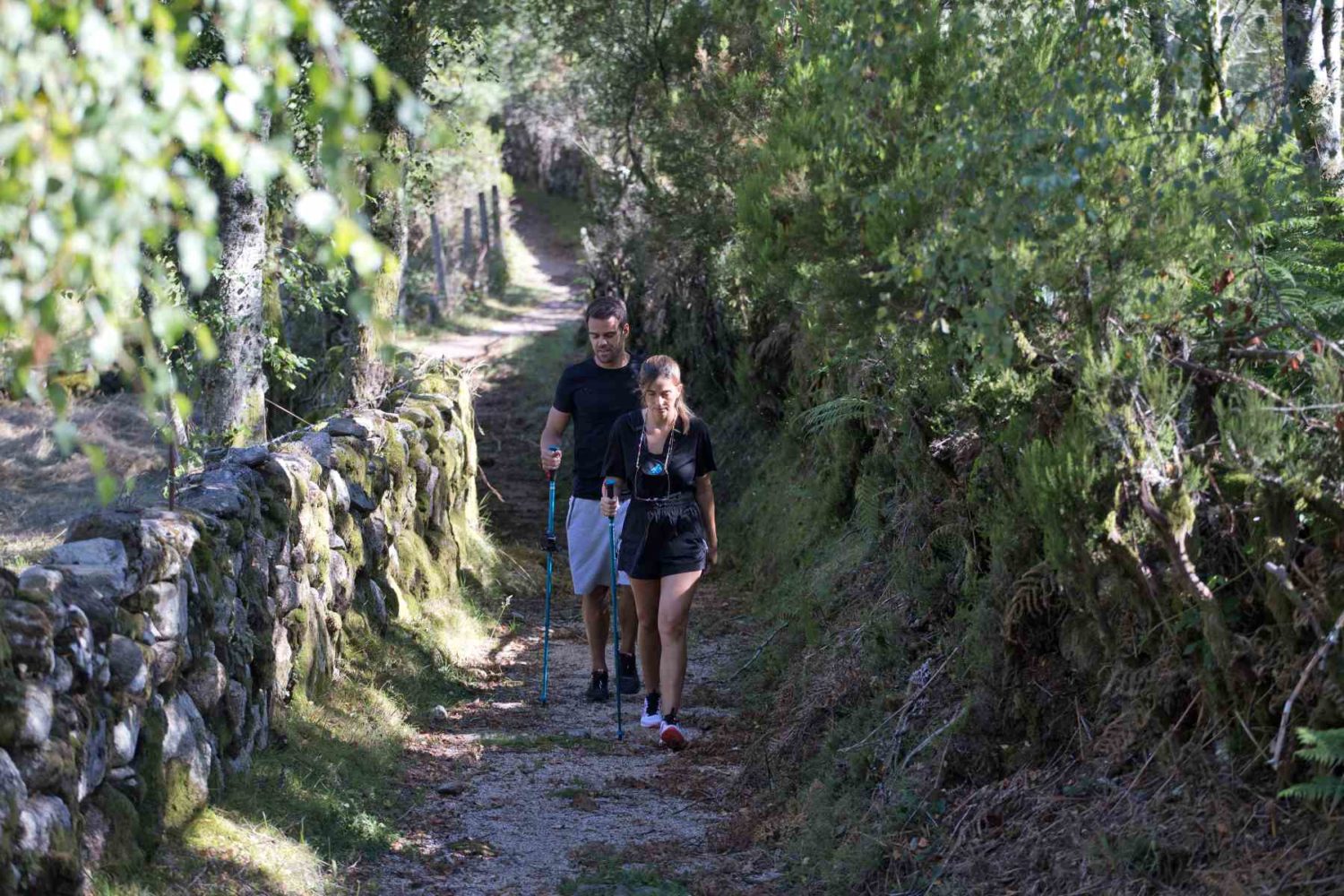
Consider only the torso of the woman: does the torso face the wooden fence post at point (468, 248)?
no

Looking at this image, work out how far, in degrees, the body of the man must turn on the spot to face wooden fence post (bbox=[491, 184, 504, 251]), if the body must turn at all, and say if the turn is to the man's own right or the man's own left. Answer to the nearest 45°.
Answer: approximately 180°

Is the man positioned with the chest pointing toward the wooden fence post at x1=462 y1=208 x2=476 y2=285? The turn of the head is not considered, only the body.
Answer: no

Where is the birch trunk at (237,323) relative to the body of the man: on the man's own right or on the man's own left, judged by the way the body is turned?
on the man's own right

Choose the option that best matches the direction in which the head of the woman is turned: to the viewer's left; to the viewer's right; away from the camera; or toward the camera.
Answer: toward the camera

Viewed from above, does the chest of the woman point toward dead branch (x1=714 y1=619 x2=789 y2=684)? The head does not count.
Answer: no

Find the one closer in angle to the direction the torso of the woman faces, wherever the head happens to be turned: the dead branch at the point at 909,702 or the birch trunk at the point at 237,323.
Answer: the dead branch

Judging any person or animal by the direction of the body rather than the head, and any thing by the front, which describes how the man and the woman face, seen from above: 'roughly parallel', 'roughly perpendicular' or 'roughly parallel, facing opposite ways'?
roughly parallel

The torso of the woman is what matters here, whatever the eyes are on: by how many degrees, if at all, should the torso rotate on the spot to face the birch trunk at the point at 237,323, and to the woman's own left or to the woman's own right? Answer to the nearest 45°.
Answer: approximately 135° to the woman's own right

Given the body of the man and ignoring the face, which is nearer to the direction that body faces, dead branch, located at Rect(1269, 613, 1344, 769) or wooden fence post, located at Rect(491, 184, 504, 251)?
the dead branch

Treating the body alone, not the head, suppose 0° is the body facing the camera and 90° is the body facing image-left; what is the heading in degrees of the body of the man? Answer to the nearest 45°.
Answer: approximately 0°

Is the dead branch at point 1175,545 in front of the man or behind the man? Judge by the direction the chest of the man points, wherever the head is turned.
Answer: in front

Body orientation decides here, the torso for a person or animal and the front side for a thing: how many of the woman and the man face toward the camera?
2

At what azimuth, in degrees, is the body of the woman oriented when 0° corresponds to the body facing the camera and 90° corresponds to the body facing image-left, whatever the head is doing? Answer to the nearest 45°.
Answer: approximately 0°
